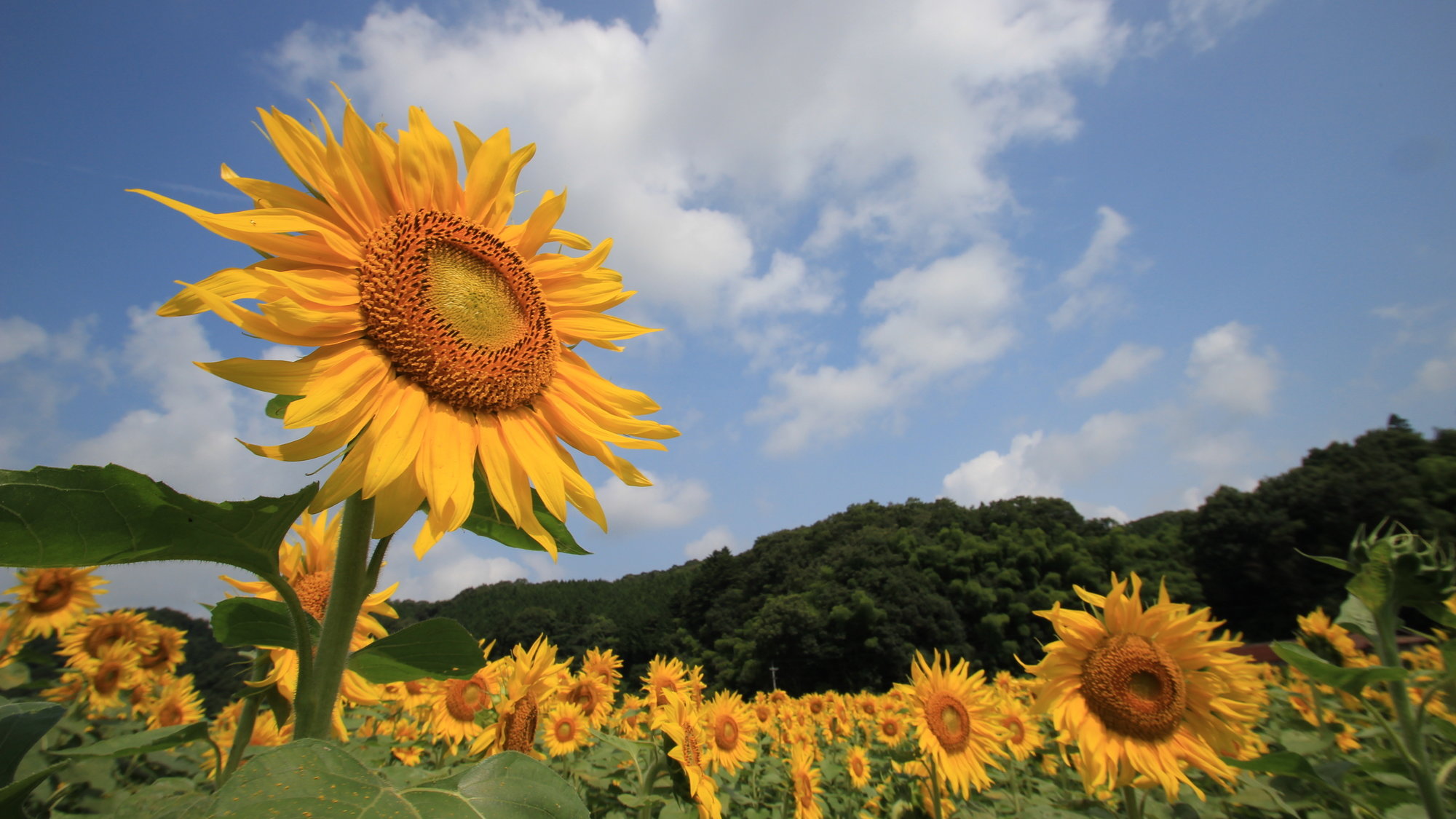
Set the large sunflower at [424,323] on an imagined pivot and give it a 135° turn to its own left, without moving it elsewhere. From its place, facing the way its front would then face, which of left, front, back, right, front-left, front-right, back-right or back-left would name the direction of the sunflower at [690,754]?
front-right

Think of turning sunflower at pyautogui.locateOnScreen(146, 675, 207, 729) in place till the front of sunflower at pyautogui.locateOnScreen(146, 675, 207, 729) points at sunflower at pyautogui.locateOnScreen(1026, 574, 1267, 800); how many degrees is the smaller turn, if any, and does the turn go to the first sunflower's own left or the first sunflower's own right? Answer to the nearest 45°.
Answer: approximately 45° to the first sunflower's own left

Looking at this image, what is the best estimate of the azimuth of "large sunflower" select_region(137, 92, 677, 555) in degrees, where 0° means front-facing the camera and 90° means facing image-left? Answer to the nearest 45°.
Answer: approximately 315°

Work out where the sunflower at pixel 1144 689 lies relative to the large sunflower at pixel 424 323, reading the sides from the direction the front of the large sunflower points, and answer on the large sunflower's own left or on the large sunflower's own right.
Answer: on the large sunflower's own left

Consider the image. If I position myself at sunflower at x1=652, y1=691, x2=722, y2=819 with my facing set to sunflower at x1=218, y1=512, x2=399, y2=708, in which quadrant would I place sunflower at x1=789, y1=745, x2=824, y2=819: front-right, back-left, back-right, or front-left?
back-right
